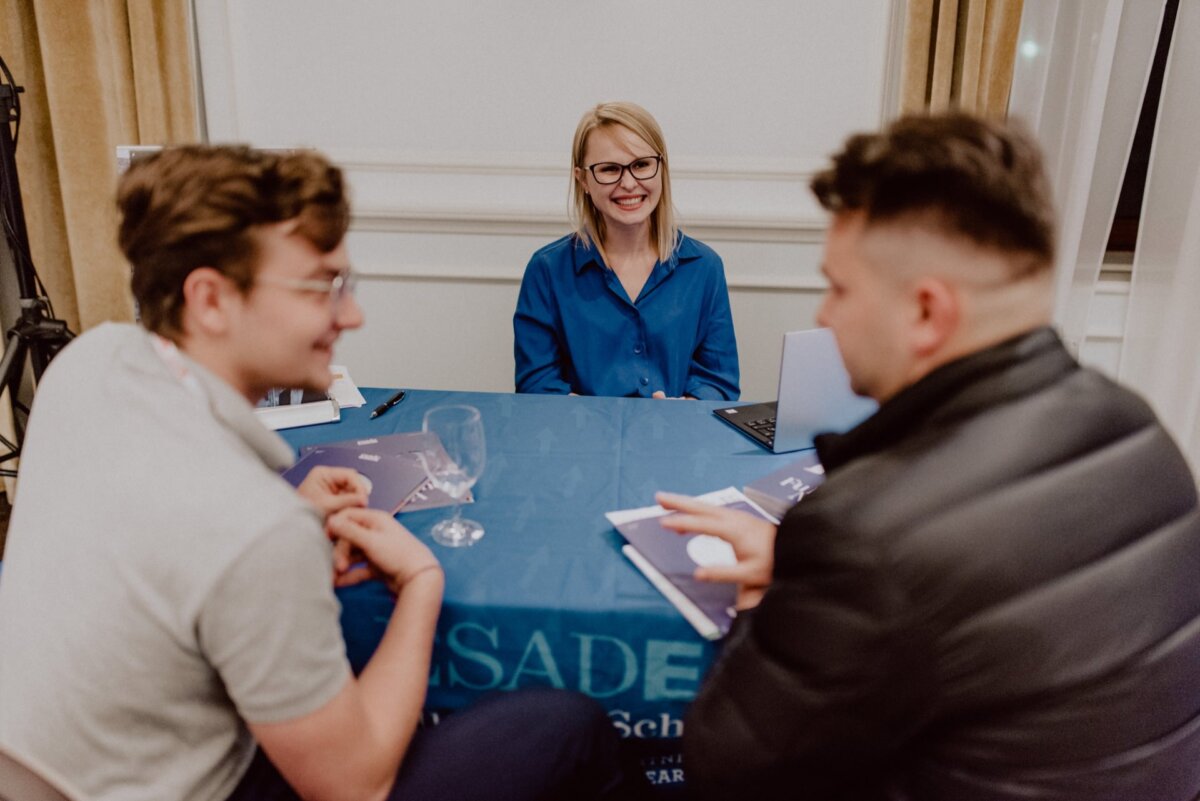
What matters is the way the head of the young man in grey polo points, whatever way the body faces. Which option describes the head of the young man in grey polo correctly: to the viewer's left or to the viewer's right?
to the viewer's right

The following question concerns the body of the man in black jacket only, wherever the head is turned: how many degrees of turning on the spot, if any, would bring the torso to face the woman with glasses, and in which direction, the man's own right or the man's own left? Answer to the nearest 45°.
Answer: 0° — they already face them

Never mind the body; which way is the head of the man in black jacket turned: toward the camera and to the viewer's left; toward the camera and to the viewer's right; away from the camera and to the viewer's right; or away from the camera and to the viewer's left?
away from the camera and to the viewer's left

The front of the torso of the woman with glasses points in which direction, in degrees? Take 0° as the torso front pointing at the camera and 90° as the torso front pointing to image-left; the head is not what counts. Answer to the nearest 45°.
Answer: approximately 0°

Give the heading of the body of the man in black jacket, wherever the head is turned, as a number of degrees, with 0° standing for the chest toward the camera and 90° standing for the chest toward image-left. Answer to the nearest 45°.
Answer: approximately 135°

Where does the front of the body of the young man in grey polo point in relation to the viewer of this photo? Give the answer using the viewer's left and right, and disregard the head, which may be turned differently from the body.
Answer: facing away from the viewer and to the right of the viewer

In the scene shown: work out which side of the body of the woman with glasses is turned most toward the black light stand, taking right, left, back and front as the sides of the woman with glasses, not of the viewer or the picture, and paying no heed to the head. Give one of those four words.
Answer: right

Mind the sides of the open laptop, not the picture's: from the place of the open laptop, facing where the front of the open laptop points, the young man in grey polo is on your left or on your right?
on your left

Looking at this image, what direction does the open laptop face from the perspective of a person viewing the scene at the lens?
facing away from the viewer and to the left of the viewer
